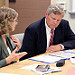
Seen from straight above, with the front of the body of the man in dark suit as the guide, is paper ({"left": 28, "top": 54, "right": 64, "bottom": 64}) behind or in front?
in front

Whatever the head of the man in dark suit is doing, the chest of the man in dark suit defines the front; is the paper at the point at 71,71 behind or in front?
in front
